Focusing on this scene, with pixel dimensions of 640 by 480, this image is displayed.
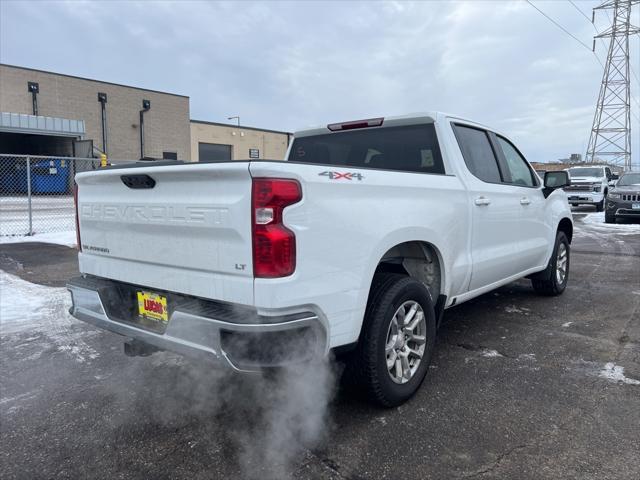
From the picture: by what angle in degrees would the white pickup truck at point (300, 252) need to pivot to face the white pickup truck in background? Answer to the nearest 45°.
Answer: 0° — it already faces it

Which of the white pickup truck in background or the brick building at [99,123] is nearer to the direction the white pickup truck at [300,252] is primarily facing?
the white pickup truck in background

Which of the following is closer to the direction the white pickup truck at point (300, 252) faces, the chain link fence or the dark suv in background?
the dark suv in background

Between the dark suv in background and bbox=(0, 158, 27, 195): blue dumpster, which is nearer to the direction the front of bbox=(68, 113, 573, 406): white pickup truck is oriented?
the dark suv in background

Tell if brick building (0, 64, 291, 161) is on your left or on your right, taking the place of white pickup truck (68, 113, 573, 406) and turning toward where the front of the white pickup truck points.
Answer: on your left

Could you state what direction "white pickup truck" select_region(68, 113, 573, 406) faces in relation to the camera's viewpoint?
facing away from the viewer and to the right of the viewer

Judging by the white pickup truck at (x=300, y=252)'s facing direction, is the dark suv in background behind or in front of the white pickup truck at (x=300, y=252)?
in front

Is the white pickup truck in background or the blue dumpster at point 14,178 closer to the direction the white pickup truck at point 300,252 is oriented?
the white pickup truck in background

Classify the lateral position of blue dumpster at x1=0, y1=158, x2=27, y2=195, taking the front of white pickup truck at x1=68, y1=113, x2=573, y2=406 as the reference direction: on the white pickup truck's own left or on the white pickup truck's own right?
on the white pickup truck's own left

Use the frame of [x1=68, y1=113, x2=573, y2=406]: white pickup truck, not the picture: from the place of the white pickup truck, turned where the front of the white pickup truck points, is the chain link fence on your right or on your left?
on your left

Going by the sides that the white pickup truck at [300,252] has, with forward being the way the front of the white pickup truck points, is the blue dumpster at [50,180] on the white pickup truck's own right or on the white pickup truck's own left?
on the white pickup truck's own left
